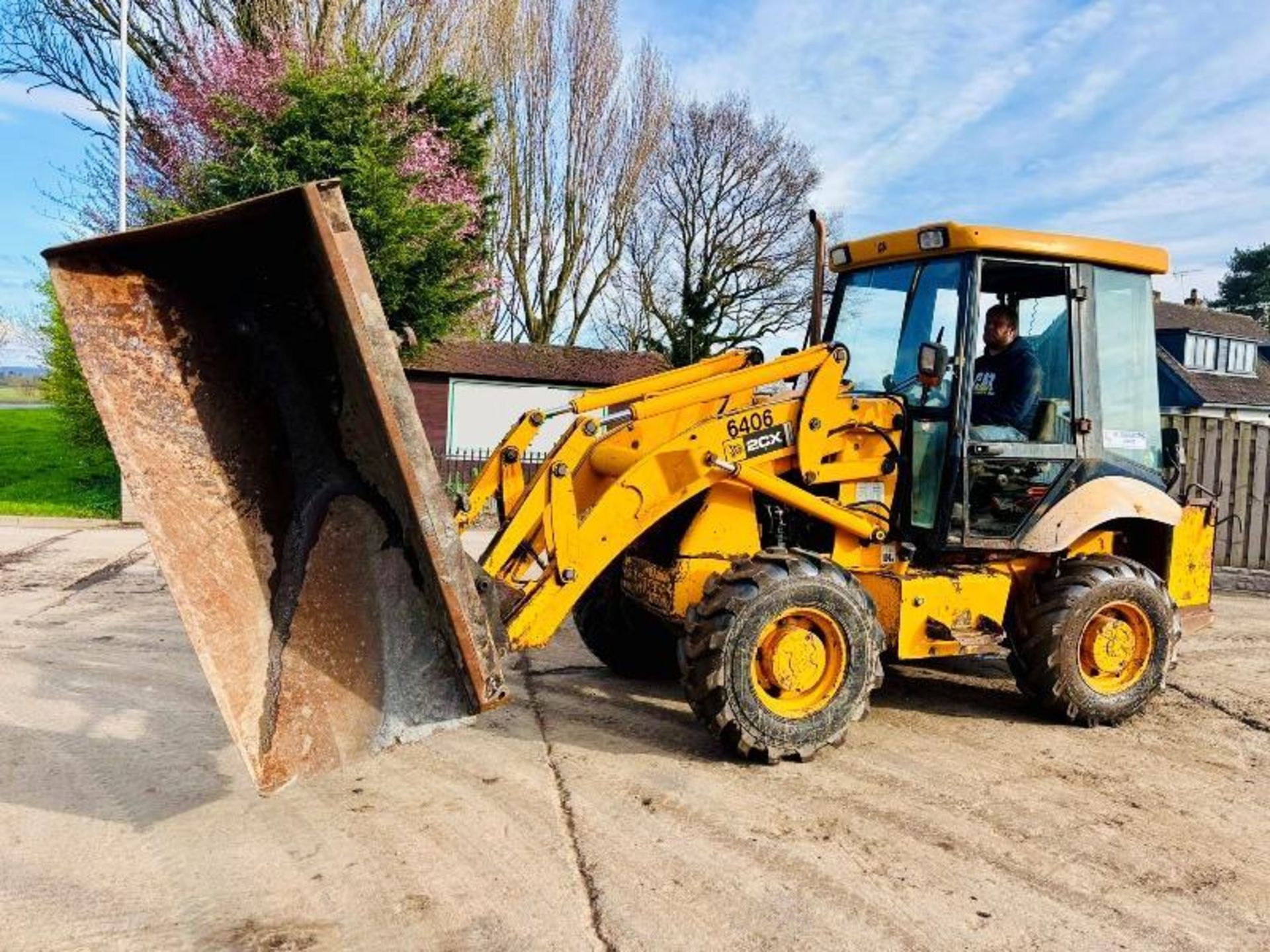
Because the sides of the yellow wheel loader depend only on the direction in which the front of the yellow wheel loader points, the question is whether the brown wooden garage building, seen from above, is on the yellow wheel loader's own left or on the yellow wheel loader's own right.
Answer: on the yellow wheel loader's own right

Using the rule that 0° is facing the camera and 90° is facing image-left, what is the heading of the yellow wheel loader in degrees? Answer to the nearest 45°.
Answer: approximately 45°

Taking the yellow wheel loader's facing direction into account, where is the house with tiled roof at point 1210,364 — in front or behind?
behind

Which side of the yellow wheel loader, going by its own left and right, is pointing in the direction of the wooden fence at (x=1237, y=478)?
back
